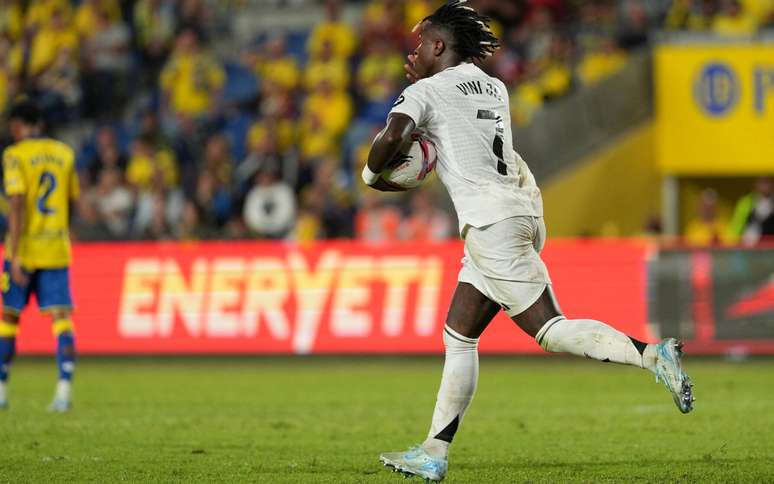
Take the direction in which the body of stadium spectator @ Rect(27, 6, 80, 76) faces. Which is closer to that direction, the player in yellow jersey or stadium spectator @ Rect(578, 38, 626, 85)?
the player in yellow jersey

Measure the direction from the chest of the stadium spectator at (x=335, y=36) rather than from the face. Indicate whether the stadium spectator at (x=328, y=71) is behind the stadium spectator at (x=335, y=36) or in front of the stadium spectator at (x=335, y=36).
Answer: in front

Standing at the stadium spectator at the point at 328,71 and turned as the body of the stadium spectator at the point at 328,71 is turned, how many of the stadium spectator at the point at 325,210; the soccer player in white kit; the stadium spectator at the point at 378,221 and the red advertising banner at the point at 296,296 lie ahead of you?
4

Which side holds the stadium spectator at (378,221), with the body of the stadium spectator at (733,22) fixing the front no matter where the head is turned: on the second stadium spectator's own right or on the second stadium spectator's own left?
on the second stadium spectator's own right

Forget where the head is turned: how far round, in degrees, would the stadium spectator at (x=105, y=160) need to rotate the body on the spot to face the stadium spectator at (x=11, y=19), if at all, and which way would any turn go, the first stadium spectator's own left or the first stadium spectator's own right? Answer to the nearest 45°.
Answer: approximately 180°

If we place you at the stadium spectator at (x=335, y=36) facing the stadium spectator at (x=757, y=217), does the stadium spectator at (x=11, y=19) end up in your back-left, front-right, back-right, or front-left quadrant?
back-right

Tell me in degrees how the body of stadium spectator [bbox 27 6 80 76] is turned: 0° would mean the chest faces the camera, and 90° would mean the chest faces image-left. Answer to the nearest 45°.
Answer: approximately 0°

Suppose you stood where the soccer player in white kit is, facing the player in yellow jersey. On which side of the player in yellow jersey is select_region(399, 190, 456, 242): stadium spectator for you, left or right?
right

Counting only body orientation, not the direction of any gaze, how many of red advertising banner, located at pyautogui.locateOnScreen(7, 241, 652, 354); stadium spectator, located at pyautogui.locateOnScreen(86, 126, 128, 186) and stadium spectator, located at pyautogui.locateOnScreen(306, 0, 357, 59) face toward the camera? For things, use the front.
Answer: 3

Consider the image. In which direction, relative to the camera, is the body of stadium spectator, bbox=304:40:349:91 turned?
toward the camera

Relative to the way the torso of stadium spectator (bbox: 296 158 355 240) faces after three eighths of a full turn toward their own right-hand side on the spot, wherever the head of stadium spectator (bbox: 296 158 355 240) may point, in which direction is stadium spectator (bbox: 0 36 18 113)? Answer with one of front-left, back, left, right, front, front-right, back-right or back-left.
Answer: front

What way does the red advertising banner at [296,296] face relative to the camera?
toward the camera

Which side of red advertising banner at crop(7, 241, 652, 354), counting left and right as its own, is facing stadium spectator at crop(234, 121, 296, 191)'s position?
back

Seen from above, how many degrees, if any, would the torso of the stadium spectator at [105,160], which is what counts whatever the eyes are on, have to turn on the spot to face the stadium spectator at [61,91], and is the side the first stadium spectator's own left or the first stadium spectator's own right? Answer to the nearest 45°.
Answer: approximately 180°

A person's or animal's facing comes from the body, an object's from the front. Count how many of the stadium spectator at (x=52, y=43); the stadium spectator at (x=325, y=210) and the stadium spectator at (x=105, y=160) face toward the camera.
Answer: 3
